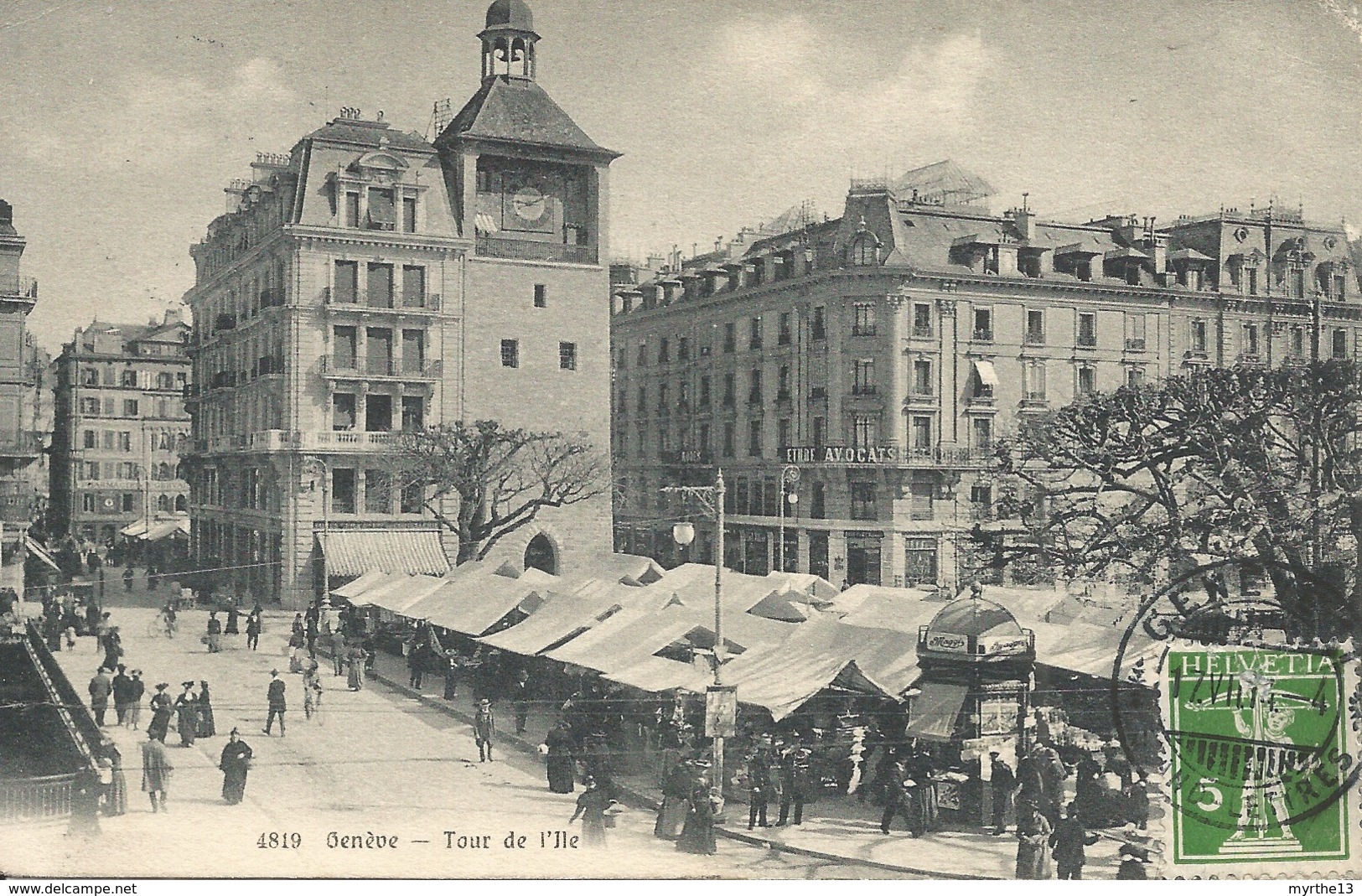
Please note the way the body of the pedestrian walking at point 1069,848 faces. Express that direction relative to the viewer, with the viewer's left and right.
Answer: facing away from the viewer

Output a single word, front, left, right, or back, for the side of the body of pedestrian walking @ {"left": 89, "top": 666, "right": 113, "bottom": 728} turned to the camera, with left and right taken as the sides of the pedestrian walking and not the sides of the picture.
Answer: back

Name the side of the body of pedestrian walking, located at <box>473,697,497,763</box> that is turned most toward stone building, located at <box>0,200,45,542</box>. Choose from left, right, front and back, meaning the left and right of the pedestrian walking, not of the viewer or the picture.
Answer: back

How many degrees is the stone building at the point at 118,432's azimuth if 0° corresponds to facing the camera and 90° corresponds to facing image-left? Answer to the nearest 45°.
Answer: approximately 0°

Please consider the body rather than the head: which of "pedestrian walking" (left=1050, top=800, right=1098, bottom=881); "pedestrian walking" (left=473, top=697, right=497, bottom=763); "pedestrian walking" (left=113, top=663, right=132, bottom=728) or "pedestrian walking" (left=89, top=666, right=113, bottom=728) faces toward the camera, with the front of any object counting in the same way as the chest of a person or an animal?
"pedestrian walking" (left=473, top=697, right=497, bottom=763)

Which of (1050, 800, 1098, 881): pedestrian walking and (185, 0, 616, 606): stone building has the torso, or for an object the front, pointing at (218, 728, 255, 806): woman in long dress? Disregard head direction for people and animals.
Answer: the stone building

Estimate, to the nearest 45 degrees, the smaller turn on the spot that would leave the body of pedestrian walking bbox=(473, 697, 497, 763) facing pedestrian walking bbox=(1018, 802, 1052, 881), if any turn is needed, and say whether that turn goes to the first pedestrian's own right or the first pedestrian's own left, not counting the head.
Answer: approximately 45° to the first pedestrian's own left

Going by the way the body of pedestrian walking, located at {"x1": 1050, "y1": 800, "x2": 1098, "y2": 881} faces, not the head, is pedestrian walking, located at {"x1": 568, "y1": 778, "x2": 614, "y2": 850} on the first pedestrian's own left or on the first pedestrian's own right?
on the first pedestrian's own left
